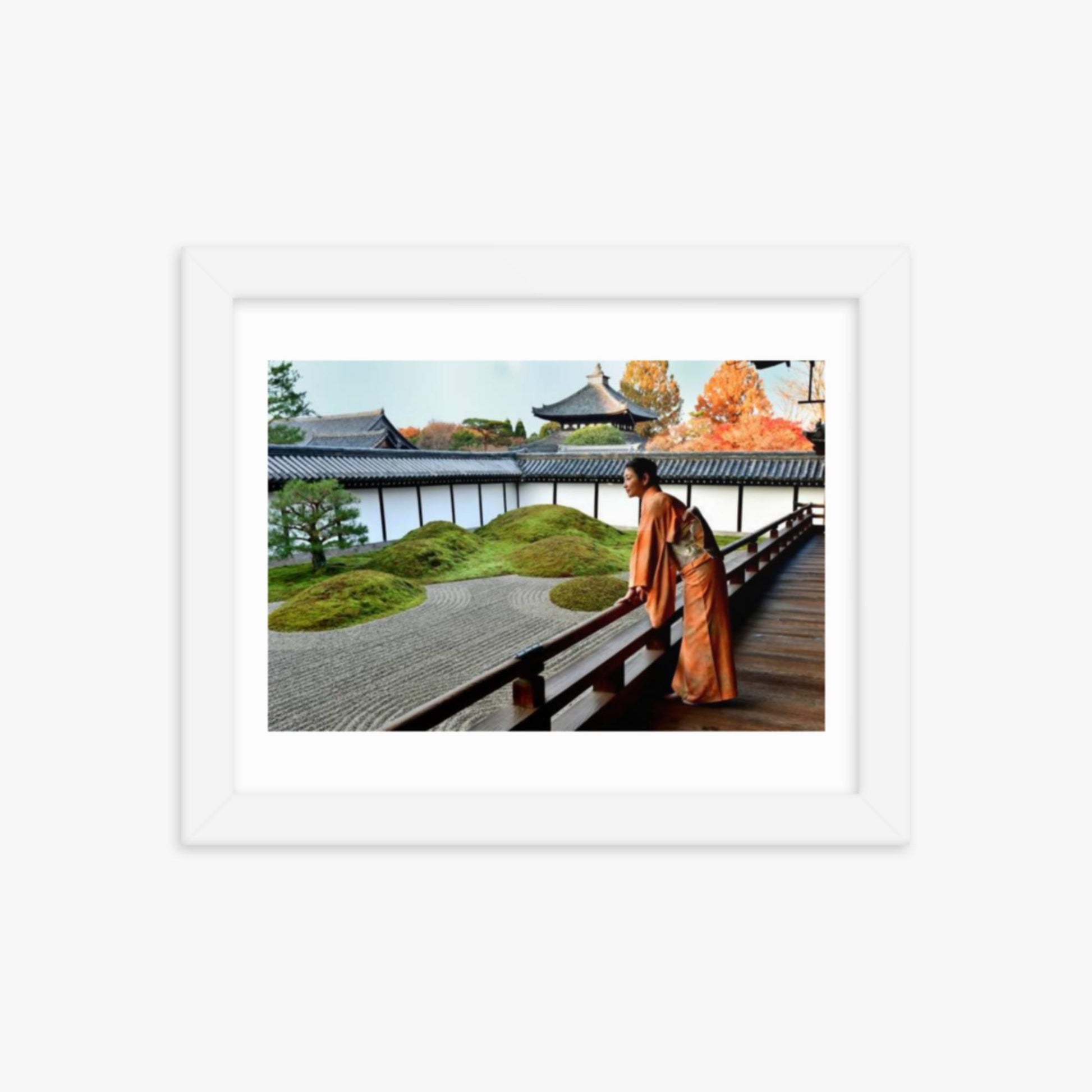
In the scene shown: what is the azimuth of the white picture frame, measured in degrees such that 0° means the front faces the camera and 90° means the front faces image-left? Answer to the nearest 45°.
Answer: approximately 0°
